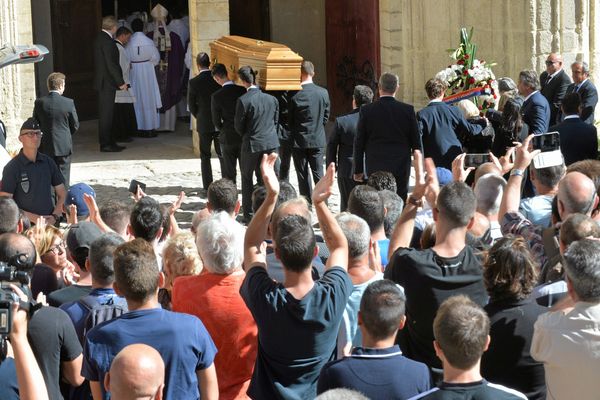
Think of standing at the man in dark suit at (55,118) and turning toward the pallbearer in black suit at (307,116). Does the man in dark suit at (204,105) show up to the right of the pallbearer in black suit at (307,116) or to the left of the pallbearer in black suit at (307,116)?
left

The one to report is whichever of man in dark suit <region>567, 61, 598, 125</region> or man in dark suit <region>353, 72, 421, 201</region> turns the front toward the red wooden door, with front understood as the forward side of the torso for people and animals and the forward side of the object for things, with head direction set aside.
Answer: man in dark suit <region>353, 72, 421, 201</region>

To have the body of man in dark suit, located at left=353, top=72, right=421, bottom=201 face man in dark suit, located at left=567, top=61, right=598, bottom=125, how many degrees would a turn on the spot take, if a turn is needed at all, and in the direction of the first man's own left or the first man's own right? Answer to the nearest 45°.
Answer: approximately 45° to the first man's own right

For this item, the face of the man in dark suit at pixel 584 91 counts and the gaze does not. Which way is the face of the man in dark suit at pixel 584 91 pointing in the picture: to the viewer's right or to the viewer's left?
to the viewer's left

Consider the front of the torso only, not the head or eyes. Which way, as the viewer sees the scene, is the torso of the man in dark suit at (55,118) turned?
away from the camera

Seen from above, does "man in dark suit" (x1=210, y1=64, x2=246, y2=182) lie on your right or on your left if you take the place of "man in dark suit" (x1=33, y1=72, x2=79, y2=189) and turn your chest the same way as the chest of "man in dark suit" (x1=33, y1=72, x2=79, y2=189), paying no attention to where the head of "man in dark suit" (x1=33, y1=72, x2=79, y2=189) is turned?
on your right

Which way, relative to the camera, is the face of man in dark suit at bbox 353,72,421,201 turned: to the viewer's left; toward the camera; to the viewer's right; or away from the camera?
away from the camera

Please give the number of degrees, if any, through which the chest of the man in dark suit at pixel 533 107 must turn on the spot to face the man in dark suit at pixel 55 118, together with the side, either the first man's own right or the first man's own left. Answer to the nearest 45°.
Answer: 0° — they already face them

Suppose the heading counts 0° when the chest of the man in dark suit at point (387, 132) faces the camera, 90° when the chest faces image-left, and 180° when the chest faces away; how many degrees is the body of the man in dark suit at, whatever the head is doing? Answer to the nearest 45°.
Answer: approximately 180°
